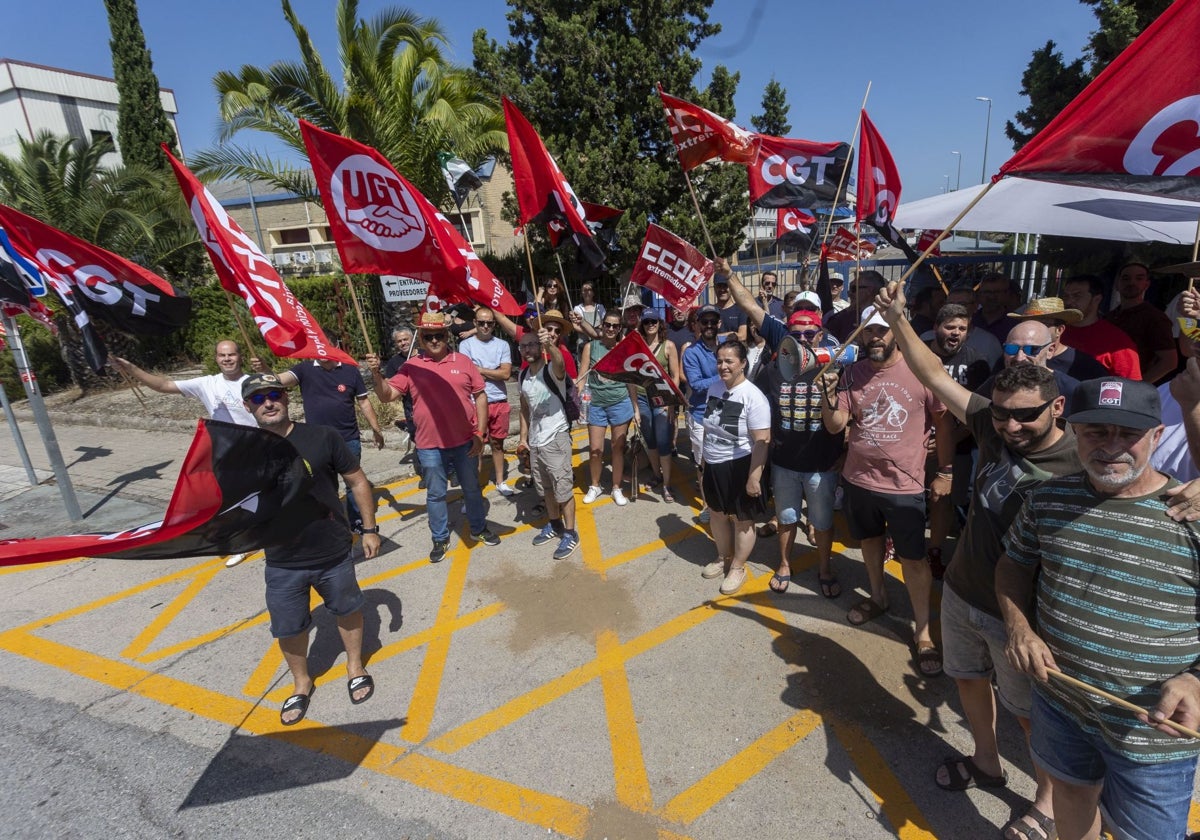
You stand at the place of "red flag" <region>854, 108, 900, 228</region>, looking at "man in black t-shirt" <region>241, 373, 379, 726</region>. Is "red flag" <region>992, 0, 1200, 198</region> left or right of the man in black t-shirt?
left

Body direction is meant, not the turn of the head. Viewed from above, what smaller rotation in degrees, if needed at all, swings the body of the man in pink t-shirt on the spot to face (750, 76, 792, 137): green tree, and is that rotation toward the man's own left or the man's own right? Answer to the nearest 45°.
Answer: approximately 180°

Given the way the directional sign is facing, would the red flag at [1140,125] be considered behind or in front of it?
in front

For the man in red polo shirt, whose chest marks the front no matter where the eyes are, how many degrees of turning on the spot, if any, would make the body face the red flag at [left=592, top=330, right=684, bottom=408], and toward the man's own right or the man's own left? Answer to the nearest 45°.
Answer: approximately 90° to the man's own left

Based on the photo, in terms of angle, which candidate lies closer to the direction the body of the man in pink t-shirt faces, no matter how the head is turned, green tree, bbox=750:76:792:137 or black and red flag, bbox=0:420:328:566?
the black and red flag

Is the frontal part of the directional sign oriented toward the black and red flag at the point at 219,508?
yes

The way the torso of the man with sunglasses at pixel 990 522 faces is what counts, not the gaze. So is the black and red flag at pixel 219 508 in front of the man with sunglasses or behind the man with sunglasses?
in front

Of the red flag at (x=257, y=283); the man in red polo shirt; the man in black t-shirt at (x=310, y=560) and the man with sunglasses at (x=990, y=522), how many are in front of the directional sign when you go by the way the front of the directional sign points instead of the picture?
4

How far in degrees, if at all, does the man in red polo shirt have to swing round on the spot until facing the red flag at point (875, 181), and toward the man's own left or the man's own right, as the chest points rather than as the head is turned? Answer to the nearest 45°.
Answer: approximately 90° to the man's own left

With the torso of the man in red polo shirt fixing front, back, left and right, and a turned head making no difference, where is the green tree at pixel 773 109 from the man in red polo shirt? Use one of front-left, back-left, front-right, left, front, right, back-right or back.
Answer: back-left
